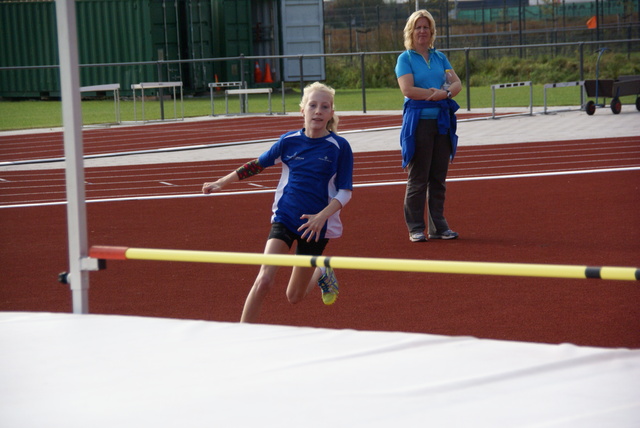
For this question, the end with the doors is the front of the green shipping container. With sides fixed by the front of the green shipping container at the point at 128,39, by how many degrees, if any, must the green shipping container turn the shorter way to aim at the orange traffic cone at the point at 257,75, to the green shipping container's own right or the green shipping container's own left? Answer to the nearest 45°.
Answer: approximately 45° to the green shipping container's own left

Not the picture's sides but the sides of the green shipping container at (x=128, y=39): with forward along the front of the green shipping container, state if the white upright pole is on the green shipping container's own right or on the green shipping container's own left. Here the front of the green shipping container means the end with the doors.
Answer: on the green shipping container's own right

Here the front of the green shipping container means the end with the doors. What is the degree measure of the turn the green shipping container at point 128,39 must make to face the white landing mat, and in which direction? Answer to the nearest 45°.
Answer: approximately 45° to its right

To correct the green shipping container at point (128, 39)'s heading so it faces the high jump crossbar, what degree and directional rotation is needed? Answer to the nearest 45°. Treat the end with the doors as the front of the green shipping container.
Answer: approximately 45° to its right

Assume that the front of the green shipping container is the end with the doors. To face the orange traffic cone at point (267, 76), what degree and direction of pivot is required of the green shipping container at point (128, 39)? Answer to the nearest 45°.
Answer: approximately 45° to its left

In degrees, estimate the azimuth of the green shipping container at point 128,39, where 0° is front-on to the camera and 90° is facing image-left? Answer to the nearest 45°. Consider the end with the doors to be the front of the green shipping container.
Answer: approximately 315°
